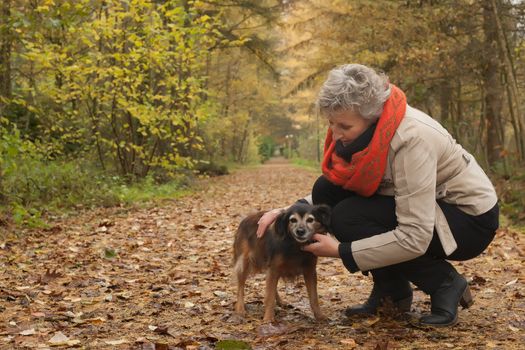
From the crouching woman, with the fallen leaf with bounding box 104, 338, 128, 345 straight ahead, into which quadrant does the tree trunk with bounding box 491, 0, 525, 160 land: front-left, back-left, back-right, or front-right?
back-right

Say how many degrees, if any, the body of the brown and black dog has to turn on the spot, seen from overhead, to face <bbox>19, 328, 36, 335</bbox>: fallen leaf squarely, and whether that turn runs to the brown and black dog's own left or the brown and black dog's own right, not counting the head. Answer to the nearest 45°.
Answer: approximately 135° to the brown and black dog's own right

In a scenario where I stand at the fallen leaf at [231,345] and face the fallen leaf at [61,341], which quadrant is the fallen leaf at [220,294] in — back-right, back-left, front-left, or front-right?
front-right

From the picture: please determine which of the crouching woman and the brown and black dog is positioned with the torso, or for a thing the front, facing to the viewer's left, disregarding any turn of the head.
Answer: the crouching woman

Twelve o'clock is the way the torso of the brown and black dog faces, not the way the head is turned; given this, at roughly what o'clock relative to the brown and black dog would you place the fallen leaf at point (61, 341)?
The fallen leaf is roughly at 4 o'clock from the brown and black dog.

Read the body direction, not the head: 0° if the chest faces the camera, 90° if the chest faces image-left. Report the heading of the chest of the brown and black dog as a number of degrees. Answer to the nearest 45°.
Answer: approximately 315°

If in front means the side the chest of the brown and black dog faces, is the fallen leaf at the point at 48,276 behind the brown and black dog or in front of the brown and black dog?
behind

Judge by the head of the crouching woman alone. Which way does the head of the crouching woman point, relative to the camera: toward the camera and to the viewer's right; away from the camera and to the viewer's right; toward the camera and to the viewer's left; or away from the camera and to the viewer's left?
toward the camera and to the viewer's left

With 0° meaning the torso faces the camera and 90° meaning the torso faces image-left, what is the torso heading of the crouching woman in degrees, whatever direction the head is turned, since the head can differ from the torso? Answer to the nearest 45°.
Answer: approximately 90°

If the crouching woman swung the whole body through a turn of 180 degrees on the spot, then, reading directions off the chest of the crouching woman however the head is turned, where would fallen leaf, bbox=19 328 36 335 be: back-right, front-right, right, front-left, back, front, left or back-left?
back

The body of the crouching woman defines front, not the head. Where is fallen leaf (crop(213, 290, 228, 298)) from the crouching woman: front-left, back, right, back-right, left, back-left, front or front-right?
front-right

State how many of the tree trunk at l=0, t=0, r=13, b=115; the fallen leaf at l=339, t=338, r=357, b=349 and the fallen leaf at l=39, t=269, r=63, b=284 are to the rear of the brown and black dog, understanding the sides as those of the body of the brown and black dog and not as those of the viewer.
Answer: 2

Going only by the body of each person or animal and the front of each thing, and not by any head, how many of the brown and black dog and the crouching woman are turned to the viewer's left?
1

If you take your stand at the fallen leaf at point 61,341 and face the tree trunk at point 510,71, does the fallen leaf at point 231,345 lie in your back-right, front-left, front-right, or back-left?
front-right
